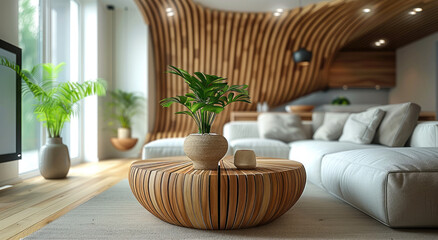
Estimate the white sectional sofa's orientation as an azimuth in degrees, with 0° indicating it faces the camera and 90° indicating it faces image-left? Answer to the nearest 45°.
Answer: approximately 45°

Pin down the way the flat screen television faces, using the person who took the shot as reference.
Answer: facing the viewer and to the right of the viewer

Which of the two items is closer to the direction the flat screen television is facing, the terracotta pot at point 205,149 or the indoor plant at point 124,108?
the terracotta pot

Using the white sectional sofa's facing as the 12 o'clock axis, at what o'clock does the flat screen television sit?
The flat screen television is roughly at 2 o'clock from the white sectional sofa.

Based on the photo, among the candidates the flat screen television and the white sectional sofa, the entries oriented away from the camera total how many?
0

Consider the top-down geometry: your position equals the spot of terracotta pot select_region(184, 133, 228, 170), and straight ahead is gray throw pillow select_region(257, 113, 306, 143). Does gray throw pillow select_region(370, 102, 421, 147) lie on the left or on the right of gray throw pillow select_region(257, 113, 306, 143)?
right

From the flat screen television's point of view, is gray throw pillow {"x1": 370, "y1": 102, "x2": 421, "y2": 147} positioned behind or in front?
in front

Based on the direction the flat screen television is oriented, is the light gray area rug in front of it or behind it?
in front

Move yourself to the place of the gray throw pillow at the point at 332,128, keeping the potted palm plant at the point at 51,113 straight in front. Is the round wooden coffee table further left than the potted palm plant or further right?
left

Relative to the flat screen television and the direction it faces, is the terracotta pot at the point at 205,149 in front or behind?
in front

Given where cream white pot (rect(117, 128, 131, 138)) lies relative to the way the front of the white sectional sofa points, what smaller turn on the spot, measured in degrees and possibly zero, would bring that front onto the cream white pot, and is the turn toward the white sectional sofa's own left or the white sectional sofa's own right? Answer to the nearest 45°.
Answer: approximately 90° to the white sectional sofa's own right
